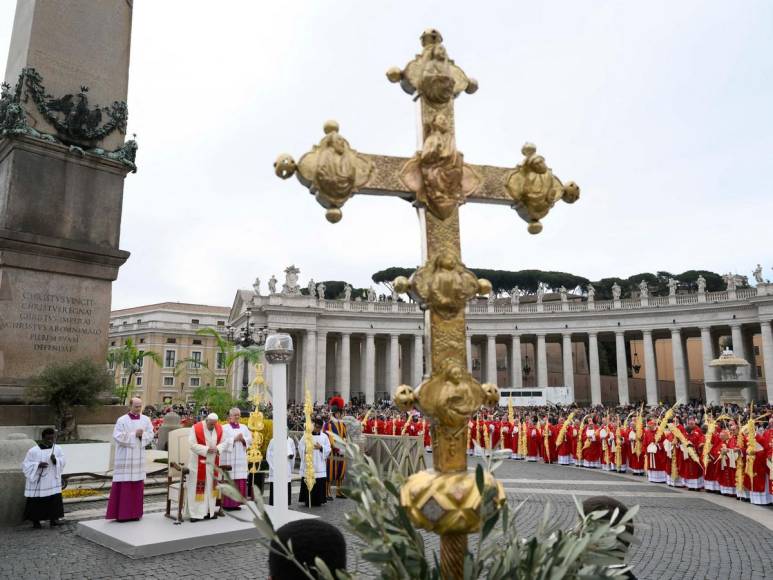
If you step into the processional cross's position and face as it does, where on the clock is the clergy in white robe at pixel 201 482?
The clergy in white robe is roughly at 5 o'clock from the processional cross.

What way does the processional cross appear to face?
toward the camera

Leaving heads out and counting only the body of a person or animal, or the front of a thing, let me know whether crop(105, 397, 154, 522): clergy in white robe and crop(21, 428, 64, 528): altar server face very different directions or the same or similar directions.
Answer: same or similar directions

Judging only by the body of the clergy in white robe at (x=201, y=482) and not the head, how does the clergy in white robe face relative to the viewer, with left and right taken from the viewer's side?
facing the viewer and to the right of the viewer

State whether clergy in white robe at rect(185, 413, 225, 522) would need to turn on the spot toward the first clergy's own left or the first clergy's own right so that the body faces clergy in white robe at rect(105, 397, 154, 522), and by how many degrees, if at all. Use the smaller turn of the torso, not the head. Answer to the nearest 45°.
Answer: approximately 135° to the first clergy's own right

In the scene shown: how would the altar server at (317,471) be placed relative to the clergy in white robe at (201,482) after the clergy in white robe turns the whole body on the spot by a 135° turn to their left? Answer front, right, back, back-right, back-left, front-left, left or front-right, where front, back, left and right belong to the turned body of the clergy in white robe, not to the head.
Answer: front-right

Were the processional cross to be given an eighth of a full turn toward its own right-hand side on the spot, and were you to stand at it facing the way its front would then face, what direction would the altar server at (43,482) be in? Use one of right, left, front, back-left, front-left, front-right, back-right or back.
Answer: right

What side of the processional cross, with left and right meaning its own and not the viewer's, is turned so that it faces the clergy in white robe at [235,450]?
back

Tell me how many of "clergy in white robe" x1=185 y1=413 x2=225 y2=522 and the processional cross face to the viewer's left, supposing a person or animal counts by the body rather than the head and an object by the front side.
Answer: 0
